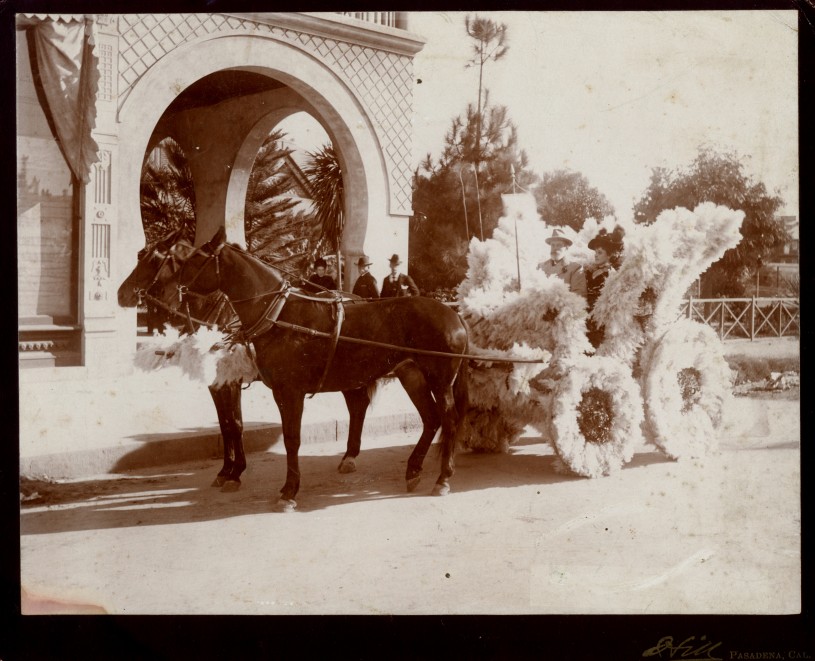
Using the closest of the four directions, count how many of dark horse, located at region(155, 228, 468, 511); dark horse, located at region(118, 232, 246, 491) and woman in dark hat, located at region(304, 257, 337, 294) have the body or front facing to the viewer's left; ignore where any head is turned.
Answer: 2

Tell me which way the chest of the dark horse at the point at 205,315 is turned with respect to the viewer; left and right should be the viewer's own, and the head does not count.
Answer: facing to the left of the viewer

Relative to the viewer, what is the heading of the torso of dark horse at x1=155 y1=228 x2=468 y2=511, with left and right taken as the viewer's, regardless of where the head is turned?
facing to the left of the viewer

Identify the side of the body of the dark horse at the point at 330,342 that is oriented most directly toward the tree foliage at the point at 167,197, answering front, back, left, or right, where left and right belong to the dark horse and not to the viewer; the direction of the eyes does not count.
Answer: right

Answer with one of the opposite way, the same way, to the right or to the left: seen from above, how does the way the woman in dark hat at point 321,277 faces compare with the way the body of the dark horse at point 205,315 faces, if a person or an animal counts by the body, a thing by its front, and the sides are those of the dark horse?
to the left

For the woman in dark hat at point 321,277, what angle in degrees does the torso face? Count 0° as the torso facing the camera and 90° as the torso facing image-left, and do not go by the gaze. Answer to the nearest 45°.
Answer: approximately 0°
